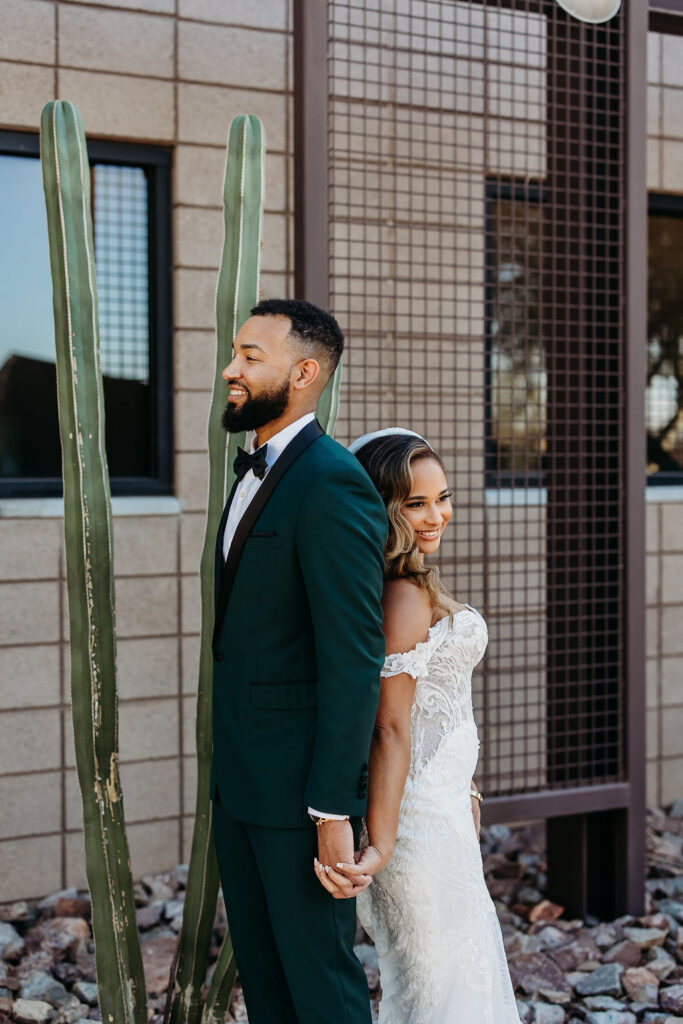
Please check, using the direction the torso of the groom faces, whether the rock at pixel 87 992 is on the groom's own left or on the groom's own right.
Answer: on the groom's own right

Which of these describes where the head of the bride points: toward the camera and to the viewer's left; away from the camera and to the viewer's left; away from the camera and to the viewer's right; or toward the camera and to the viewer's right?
toward the camera and to the viewer's right

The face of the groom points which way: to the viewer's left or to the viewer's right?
to the viewer's left

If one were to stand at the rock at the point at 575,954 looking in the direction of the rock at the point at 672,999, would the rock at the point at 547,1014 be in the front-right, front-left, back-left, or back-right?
front-right

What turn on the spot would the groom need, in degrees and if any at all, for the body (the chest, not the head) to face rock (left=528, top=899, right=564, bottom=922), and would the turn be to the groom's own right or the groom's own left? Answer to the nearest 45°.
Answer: approximately 135° to the groom's own right

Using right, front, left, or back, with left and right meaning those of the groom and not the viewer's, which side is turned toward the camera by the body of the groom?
left

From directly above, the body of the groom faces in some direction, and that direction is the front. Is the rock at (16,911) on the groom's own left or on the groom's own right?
on the groom's own right

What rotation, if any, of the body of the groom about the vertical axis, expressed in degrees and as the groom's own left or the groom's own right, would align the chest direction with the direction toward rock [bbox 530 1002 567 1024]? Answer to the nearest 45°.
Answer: approximately 135° to the groom's own right

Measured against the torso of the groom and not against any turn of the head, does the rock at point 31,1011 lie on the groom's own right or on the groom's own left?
on the groom's own right

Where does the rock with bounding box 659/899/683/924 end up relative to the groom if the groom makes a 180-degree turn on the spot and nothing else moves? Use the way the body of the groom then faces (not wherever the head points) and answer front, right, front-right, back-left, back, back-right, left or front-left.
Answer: front-left

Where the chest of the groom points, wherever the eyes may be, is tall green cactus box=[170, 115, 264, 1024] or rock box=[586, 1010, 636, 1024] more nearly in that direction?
the tall green cactus
